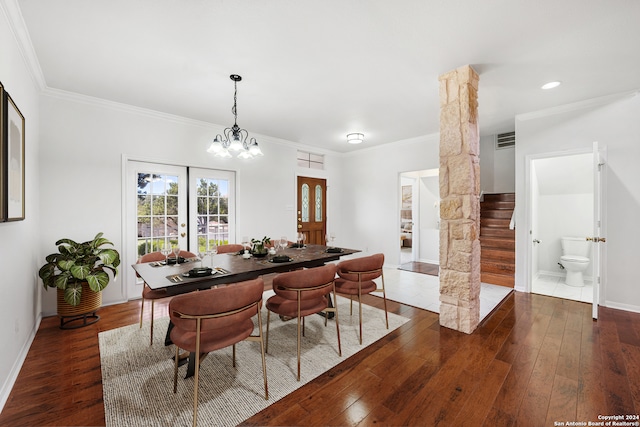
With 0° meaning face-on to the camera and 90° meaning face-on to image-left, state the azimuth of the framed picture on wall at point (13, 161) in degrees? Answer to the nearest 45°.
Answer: approximately 270°

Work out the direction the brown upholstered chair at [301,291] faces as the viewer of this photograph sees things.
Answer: facing away from the viewer and to the left of the viewer

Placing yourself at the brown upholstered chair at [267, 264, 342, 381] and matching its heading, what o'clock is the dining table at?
The dining table is roughly at 11 o'clock from the brown upholstered chair.

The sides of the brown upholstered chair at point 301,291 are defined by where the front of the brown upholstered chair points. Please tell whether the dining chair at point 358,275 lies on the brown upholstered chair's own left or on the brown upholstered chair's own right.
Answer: on the brown upholstered chair's own right

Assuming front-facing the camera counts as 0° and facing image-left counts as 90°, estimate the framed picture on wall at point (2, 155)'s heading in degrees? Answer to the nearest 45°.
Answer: approximately 270°

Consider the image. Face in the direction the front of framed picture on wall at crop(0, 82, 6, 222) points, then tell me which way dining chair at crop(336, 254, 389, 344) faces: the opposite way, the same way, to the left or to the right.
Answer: to the left

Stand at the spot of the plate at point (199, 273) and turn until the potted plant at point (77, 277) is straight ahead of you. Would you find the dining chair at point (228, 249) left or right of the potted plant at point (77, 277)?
right

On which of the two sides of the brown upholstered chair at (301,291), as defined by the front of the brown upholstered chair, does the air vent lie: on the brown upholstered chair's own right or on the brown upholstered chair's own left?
on the brown upholstered chair's own right

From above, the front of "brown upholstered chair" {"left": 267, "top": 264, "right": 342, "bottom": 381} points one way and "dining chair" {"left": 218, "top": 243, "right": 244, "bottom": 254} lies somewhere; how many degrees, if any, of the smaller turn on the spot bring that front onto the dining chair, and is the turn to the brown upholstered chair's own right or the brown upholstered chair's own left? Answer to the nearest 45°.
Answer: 0° — it already faces it

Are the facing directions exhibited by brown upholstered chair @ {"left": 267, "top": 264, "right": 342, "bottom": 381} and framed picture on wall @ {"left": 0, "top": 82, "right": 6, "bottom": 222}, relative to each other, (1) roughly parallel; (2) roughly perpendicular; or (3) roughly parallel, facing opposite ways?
roughly perpendicular
